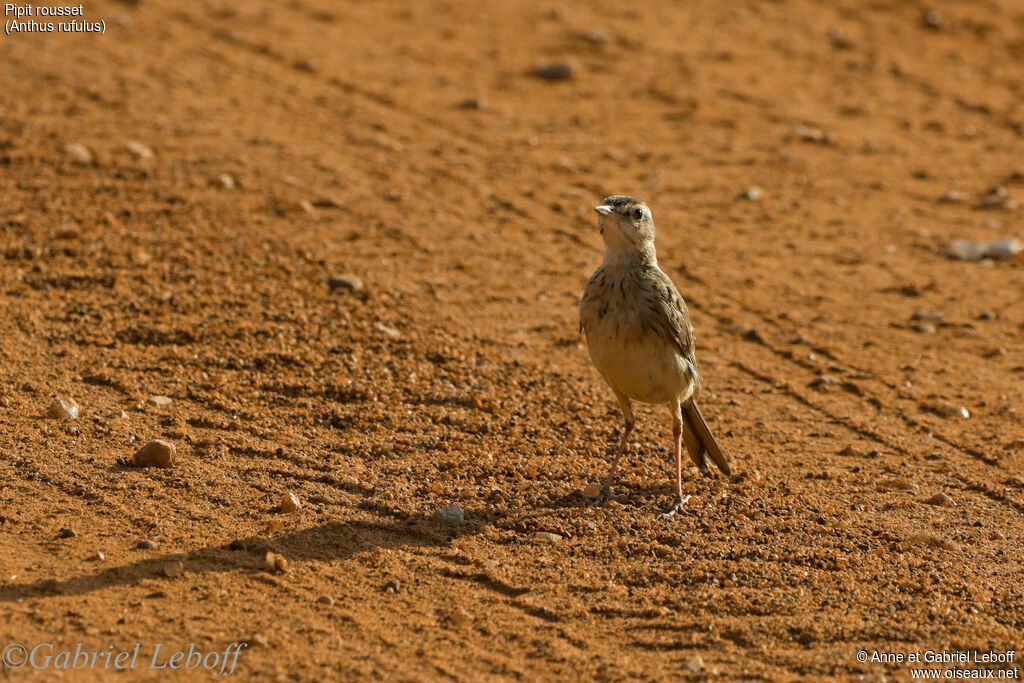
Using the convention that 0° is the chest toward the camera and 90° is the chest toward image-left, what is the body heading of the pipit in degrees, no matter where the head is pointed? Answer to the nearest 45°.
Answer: approximately 45°

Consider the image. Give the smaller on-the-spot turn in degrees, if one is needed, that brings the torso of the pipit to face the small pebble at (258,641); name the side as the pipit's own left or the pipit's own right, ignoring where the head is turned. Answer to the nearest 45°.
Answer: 0° — it already faces it

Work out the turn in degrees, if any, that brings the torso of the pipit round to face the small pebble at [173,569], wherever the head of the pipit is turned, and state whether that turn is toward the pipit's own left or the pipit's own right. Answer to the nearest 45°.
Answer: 0° — it already faces it

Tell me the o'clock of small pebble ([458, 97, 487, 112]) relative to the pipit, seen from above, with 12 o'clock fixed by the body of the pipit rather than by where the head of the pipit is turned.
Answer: The small pebble is roughly at 4 o'clock from the pipit.

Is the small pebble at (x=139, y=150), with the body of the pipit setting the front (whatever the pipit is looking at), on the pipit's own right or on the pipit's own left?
on the pipit's own right

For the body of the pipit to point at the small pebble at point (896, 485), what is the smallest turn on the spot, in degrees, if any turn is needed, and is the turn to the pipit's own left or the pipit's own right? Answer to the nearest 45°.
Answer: approximately 135° to the pipit's own left

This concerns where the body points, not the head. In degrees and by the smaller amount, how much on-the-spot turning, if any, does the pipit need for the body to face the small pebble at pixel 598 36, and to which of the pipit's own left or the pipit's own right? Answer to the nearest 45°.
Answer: approximately 135° to the pipit's own right

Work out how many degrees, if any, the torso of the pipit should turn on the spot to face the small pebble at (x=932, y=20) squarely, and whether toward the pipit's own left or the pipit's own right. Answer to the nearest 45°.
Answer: approximately 135° to the pipit's own right

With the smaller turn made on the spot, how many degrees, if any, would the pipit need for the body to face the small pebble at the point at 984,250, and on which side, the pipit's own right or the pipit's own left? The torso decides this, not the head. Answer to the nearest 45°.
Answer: approximately 180°

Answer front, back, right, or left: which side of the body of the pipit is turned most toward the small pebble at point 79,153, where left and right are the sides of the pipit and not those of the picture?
right

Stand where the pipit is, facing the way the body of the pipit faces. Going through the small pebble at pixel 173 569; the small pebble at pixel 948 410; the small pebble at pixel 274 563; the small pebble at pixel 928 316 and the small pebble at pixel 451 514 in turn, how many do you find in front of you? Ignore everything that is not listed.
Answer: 3

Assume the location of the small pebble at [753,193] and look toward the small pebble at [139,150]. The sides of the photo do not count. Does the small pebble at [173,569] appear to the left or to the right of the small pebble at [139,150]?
left

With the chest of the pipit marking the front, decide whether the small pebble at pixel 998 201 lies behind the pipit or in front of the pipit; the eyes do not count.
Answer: behind
